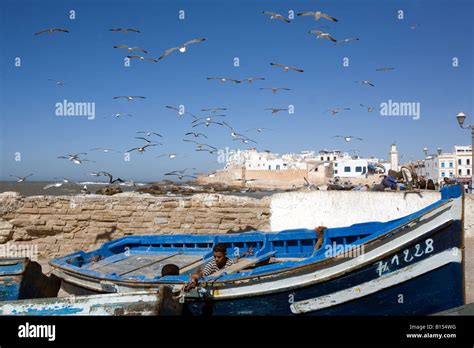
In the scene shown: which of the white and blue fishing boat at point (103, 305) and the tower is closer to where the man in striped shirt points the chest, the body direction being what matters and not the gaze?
the white and blue fishing boat

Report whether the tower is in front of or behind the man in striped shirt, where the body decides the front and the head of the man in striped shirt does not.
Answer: behind

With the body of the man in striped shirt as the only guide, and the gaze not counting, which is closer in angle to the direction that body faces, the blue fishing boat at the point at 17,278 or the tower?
the blue fishing boat

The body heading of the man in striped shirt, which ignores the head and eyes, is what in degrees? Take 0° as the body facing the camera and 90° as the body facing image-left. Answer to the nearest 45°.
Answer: approximately 45°
